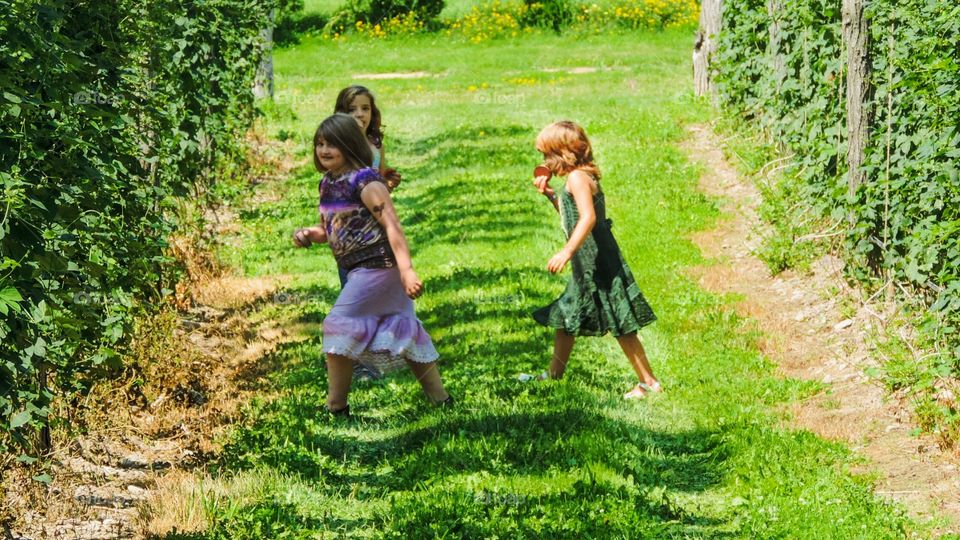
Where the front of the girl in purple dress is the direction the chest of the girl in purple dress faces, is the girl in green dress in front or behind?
behind

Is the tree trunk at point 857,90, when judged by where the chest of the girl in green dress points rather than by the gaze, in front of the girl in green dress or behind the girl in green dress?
behind

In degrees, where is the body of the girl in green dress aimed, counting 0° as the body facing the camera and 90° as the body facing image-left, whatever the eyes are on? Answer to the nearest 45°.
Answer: approximately 90°

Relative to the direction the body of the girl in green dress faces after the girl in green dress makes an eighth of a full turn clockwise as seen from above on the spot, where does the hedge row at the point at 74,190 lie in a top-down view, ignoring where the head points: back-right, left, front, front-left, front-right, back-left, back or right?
left

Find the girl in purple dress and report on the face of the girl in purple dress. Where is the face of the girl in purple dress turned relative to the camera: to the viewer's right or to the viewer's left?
to the viewer's left

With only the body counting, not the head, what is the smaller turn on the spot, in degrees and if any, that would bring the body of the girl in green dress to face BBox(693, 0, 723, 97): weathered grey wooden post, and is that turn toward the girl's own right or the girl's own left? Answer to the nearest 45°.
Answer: approximately 90° to the girl's own right

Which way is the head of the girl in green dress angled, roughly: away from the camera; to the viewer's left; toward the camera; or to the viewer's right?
to the viewer's left
